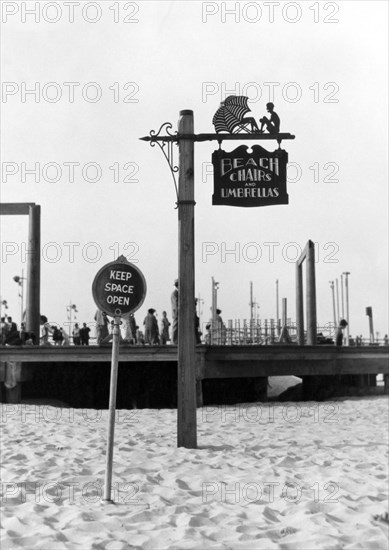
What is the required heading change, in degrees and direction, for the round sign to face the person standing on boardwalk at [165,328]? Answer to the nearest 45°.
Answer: approximately 180°

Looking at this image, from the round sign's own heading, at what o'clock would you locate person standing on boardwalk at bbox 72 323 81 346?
The person standing on boardwalk is roughly at 6 o'clock from the round sign.

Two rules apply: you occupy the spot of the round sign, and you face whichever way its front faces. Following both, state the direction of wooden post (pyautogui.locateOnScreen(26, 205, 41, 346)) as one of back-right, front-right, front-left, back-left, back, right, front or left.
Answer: back

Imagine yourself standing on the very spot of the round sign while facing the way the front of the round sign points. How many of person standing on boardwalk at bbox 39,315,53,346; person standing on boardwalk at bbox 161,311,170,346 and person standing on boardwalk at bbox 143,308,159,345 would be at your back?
3

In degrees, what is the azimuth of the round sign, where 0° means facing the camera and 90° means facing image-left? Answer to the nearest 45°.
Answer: approximately 0°

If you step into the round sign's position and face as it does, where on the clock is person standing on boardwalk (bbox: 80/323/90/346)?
The person standing on boardwalk is roughly at 6 o'clock from the round sign.

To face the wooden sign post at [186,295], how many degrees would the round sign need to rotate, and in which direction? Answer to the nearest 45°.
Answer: approximately 180°

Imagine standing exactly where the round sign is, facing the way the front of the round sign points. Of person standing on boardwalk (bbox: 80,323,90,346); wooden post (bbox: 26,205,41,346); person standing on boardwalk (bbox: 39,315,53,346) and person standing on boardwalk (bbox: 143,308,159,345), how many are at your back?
4

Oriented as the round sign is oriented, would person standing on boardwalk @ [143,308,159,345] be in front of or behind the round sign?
behind

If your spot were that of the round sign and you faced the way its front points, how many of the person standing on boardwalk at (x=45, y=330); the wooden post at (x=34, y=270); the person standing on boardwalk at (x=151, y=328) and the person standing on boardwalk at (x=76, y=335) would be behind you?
4

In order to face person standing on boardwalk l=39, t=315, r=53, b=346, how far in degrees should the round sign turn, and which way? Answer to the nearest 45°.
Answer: approximately 180°

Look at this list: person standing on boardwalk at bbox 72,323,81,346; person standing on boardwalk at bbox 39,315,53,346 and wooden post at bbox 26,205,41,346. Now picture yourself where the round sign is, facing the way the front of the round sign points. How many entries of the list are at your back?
3

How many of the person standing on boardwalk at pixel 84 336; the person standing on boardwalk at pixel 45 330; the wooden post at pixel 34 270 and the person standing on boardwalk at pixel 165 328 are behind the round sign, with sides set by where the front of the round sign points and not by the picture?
4
